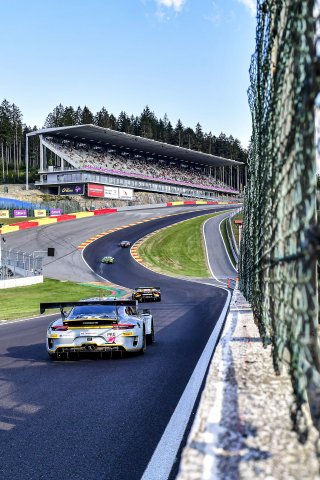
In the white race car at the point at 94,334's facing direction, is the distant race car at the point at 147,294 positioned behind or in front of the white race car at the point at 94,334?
in front

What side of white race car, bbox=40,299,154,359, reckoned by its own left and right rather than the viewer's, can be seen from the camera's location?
back

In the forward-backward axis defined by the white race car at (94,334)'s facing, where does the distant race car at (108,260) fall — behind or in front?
in front
